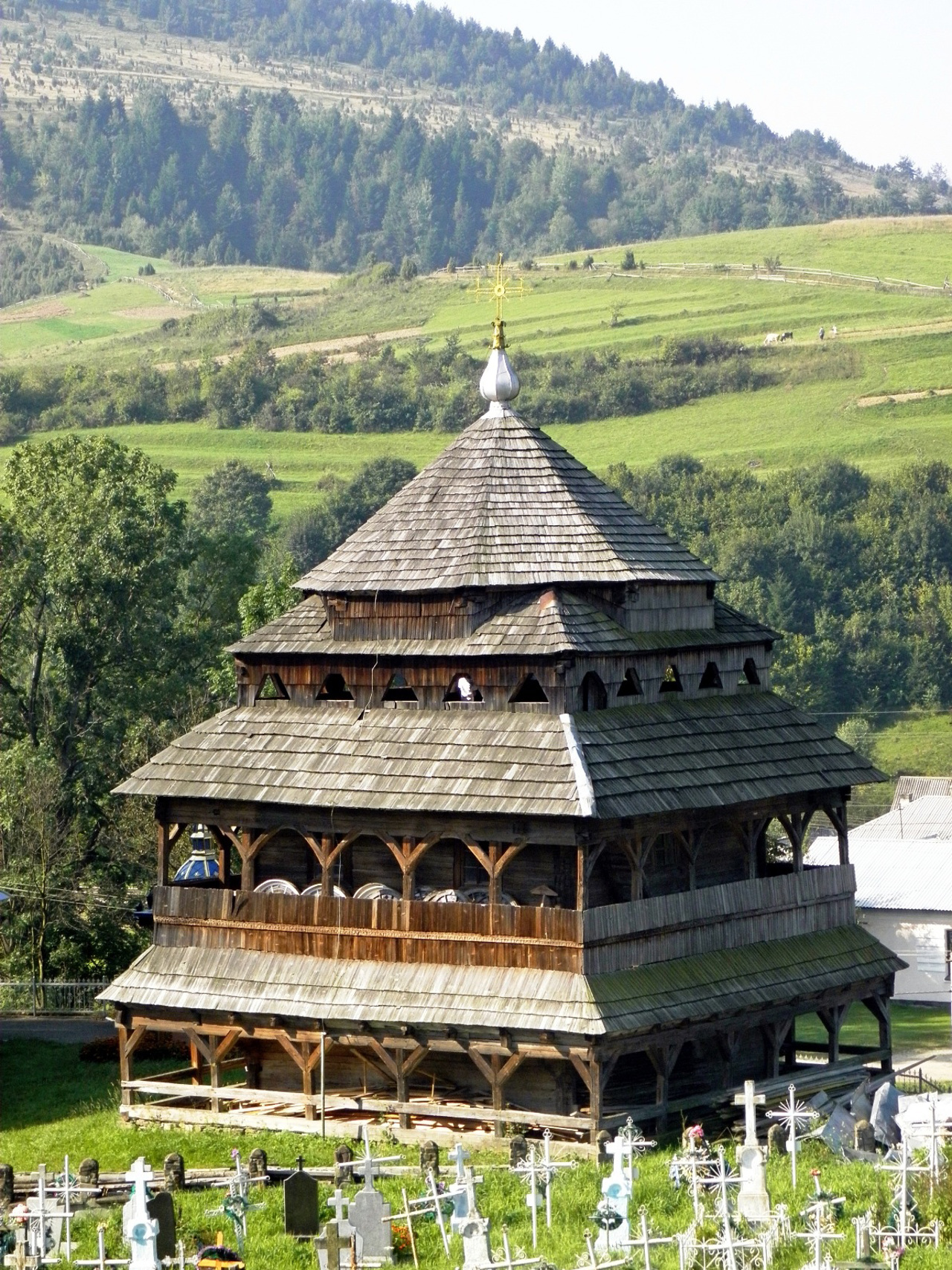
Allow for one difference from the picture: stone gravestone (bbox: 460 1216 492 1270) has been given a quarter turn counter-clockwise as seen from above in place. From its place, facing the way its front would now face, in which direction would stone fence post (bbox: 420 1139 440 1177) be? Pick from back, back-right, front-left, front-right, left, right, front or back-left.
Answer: left

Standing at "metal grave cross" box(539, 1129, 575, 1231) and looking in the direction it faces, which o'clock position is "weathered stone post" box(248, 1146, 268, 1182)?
The weathered stone post is roughly at 4 o'clock from the metal grave cross.

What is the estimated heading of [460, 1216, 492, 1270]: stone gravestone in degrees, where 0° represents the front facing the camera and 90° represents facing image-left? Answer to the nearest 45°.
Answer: approximately 0°

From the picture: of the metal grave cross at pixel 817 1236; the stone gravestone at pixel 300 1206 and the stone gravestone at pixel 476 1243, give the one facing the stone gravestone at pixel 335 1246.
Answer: the stone gravestone at pixel 300 1206

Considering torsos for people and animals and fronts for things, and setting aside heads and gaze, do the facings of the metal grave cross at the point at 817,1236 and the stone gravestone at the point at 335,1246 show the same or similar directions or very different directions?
same or similar directions

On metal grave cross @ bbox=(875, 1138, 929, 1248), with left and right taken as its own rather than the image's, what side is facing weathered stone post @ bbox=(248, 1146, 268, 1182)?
right

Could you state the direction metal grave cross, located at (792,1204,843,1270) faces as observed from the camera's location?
facing the viewer

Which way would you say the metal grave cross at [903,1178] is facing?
toward the camera

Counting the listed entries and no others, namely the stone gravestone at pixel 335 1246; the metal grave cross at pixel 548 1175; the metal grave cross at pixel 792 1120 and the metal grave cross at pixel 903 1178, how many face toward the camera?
4

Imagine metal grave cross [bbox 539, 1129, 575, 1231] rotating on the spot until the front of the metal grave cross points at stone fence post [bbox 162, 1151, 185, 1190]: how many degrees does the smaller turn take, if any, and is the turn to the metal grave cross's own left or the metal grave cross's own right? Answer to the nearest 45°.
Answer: approximately 90° to the metal grave cross's own right

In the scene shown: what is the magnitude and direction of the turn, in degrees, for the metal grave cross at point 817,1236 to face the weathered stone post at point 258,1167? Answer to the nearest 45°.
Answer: approximately 135° to its right

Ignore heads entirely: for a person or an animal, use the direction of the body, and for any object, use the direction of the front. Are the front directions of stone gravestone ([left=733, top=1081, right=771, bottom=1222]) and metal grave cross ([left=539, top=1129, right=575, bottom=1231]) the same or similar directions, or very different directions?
same or similar directions

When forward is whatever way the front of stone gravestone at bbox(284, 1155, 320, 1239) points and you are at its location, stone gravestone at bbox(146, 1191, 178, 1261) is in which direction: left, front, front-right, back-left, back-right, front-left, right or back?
front-right

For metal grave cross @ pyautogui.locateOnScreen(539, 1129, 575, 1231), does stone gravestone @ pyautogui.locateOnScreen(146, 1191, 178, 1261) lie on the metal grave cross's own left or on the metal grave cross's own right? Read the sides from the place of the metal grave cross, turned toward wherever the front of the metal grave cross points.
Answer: on the metal grave cross's own right

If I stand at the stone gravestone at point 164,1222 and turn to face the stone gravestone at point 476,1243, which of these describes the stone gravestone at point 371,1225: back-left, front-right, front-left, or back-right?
front-left

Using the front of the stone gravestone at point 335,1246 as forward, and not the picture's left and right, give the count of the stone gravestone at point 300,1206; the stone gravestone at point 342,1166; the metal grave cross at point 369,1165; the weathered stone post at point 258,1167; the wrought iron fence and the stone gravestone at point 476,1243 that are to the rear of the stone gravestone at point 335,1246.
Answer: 5

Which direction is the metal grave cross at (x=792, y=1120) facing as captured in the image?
toward the camera

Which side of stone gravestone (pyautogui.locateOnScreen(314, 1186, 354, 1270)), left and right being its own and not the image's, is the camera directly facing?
front
